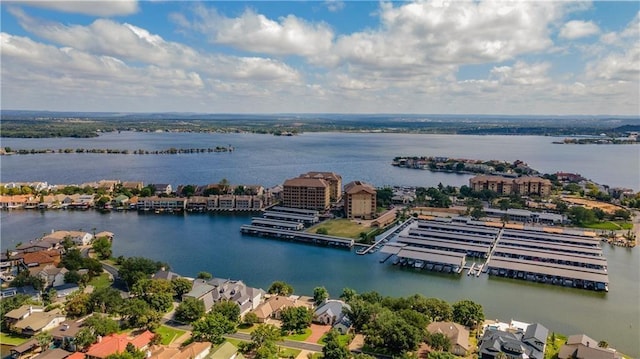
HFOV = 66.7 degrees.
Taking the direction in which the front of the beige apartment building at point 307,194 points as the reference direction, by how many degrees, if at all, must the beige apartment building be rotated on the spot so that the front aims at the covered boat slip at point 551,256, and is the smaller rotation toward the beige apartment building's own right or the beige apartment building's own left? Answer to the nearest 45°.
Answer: approximately 45° to the beige apartment building's own left

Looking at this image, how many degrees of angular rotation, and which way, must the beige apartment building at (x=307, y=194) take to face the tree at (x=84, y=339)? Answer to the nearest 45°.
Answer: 0° — it already faces it

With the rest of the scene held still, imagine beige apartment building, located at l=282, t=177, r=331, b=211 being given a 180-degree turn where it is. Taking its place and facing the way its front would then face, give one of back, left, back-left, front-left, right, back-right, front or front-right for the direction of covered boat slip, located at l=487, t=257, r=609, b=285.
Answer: back-right

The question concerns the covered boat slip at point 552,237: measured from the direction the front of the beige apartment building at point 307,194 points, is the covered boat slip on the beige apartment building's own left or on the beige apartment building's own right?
on the beige apartment building's own left

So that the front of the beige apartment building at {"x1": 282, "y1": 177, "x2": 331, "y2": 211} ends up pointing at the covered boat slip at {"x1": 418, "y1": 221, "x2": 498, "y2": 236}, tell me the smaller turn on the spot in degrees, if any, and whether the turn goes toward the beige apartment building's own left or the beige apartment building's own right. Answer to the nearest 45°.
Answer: approximately 45° to the beige apartment building's own left

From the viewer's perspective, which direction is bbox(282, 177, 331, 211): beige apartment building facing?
toward the camera

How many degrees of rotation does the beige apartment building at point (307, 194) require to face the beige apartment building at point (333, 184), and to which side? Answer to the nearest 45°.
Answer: approximately 135° to its left

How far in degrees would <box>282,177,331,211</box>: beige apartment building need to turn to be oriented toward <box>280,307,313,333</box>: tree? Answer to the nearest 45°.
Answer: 0° — it already faces it

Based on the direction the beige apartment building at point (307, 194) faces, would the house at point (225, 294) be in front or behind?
in front

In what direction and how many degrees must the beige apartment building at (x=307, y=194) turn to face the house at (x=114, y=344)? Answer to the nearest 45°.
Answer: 0° — it already faces it

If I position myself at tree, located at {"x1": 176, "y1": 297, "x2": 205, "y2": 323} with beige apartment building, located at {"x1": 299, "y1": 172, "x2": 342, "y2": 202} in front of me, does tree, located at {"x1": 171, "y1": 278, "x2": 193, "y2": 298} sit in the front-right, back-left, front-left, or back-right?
front-left

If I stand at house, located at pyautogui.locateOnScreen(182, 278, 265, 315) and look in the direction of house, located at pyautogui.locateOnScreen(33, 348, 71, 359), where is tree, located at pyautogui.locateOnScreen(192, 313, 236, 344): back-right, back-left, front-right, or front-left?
front-left

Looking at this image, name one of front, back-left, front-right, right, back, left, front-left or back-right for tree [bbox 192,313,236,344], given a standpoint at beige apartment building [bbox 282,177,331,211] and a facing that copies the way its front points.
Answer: front

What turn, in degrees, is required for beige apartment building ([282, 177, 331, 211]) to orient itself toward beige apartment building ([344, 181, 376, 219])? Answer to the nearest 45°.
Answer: approximately 45° to its left

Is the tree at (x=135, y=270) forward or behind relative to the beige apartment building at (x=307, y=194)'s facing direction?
forward

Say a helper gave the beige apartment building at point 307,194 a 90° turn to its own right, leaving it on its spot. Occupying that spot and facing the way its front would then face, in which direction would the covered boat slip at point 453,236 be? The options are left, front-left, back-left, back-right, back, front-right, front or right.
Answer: back-left

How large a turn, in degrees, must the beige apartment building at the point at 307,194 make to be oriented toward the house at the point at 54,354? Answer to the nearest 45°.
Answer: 0° — it already faces it
